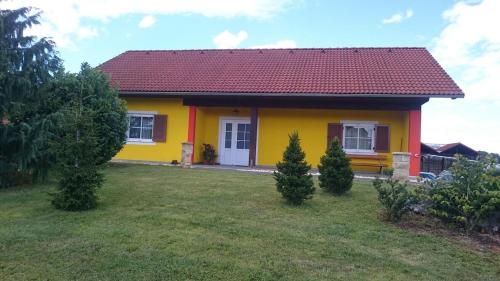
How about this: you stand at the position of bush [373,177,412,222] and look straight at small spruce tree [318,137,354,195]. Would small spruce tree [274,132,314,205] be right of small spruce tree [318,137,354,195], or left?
left

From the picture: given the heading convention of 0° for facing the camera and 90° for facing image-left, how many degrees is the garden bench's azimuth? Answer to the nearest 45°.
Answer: approximately 0°

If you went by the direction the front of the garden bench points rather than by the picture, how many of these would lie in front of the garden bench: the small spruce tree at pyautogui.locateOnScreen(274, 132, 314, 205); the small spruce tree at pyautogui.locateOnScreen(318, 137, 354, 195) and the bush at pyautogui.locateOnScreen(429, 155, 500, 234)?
3

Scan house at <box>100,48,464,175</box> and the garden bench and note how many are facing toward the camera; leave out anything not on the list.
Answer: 2

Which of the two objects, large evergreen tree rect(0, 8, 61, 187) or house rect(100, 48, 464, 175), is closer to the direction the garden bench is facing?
the large evergreen tree

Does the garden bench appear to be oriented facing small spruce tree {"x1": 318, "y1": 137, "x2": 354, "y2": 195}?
yes

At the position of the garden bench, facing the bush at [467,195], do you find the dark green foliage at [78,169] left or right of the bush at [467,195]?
right

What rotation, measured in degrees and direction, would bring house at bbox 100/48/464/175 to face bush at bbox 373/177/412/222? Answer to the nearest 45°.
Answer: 0° — it already faces it

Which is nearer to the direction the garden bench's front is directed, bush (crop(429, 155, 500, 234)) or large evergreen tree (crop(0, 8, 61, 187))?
the bush

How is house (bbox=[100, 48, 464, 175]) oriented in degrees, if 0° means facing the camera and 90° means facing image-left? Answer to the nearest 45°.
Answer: approximately 0°
